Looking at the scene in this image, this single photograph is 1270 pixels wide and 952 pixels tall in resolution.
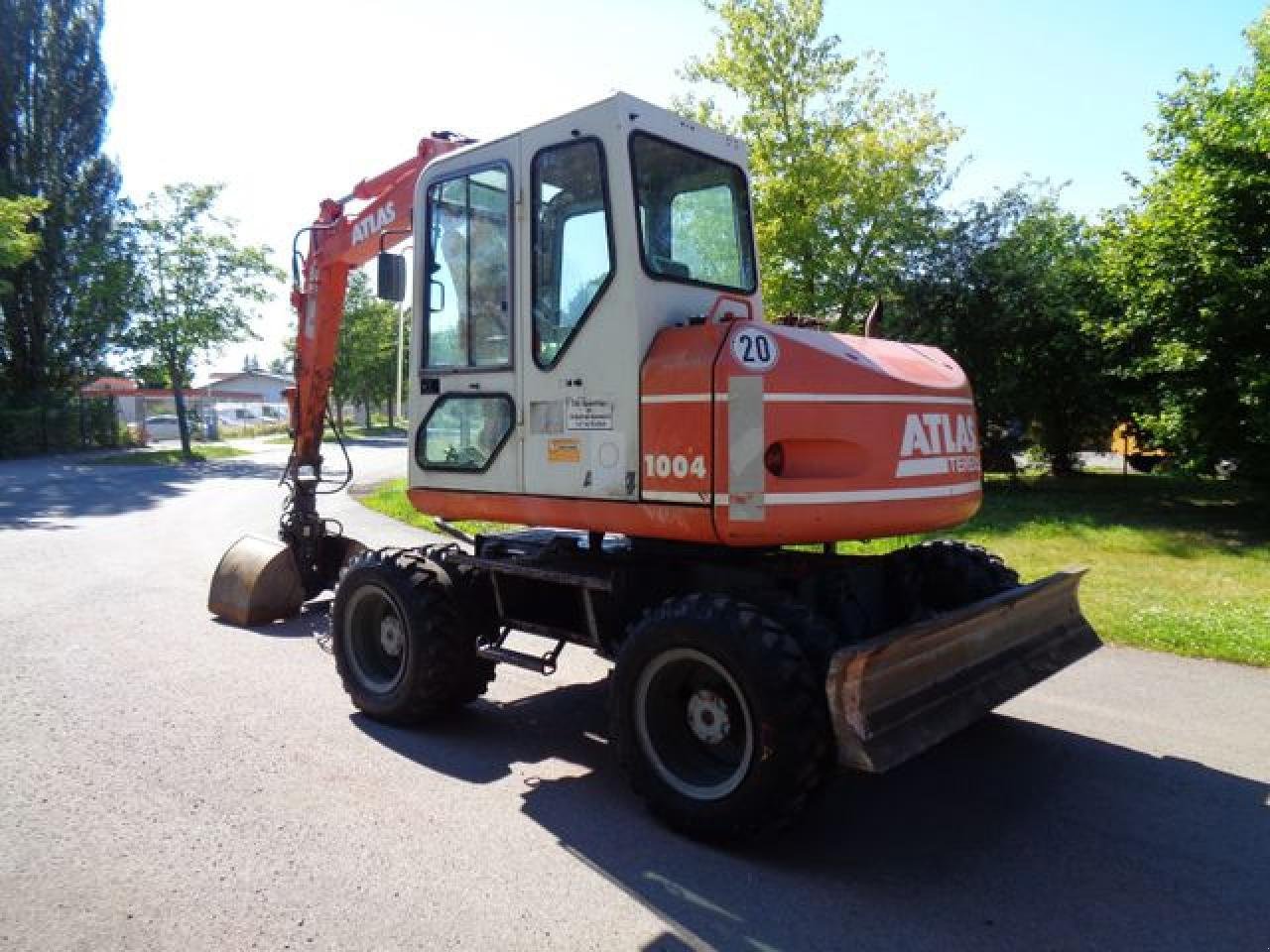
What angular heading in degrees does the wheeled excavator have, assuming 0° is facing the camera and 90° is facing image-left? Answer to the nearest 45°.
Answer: approximately 135°

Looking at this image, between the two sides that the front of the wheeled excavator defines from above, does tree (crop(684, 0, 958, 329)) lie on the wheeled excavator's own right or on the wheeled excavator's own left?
on the wheeled excavator's own right

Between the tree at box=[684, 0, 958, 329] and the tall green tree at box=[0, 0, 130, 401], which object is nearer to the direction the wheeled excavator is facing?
the tall green tree

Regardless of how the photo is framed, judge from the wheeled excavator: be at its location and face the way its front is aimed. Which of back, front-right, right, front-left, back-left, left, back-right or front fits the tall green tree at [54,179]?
front

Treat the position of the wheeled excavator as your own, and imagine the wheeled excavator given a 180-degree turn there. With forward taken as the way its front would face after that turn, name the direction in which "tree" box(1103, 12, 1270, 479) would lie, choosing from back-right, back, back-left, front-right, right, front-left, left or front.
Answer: left

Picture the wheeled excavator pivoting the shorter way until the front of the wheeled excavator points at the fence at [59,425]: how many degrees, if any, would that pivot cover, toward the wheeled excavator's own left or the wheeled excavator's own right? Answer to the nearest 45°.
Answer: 0° — it already faces it

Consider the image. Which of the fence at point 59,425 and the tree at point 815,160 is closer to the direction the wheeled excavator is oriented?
the fence

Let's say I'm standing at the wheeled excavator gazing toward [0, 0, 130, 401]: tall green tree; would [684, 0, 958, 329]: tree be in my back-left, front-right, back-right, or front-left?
front-right
